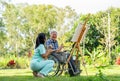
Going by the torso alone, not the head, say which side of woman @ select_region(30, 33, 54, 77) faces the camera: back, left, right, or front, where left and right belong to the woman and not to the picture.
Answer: right

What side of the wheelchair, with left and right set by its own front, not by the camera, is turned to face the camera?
right

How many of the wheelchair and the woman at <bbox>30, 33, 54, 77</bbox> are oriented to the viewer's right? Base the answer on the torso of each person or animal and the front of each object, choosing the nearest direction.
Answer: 2

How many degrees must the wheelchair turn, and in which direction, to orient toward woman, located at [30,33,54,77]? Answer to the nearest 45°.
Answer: approximately 135° to its right
